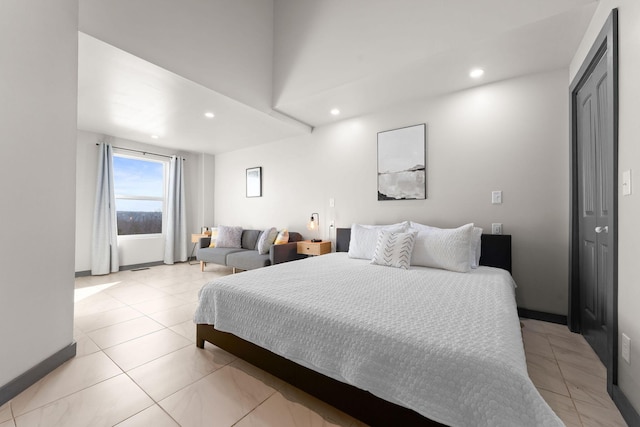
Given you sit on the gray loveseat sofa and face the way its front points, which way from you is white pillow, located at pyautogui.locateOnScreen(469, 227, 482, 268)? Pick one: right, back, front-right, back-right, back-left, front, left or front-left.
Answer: left

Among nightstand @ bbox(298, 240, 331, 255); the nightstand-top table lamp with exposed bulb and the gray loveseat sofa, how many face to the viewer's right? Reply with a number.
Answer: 0

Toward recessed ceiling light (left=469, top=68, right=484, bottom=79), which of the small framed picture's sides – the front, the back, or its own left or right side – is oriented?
left

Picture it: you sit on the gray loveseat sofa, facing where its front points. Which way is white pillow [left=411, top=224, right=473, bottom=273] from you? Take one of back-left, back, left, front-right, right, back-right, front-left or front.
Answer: left

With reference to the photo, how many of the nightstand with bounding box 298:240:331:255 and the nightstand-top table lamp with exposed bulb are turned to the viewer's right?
0

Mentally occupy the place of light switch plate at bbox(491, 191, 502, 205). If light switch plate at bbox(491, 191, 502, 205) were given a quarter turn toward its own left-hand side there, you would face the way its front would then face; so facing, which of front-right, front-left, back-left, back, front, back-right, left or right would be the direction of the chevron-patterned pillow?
back-right

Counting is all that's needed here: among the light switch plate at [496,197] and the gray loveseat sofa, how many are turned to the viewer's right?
0

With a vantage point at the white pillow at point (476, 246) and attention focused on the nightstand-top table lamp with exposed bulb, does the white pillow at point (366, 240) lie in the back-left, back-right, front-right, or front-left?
front-left

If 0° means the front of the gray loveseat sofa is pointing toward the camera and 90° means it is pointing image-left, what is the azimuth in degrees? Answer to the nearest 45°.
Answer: approximately 45°

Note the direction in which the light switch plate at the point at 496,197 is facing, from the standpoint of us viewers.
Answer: facing the viewer

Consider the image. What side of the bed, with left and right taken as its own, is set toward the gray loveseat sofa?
right

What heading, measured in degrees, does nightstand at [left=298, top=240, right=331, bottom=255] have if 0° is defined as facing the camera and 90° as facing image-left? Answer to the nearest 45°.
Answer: approximately 45°

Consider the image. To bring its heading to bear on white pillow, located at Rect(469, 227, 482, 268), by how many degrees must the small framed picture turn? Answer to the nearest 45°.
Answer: approximately 90° to its left

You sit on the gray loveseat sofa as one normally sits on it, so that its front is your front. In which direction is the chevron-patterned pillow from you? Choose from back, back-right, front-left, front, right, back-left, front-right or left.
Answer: left

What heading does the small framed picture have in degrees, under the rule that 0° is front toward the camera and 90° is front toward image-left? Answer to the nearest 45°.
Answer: approximately 45°
